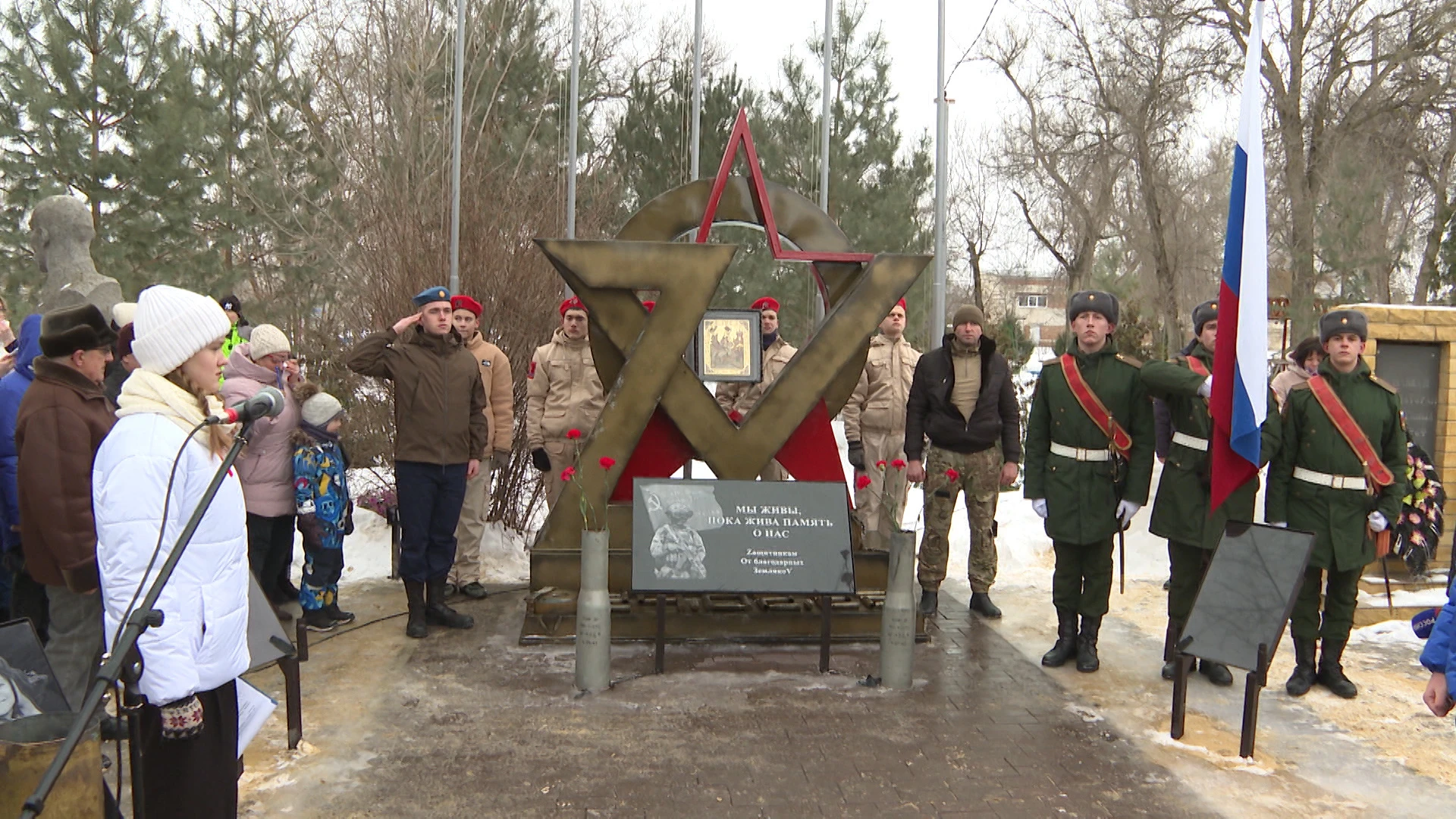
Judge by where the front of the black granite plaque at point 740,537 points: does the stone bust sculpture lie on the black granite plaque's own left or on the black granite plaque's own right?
on the black granite plaque's own right

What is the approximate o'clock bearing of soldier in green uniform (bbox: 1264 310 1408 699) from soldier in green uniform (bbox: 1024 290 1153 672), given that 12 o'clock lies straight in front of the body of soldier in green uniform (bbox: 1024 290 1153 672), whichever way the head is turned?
soldier in green uniform (bbox: 1264 310 1408 699) is roughly at 9 o'clock from soldier in green uniform (bbox: 1024 290 1153 672).

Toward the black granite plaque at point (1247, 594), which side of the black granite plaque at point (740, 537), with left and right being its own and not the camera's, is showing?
left

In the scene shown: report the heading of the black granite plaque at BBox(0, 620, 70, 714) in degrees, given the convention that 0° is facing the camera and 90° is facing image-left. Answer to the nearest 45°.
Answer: approximately 315°

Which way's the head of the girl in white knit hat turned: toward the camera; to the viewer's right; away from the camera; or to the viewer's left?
to the viewer's right

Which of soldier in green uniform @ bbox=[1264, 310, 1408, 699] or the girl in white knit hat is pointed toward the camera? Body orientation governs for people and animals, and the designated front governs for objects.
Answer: the soldier in green uniform

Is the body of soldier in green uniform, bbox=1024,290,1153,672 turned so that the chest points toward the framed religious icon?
no

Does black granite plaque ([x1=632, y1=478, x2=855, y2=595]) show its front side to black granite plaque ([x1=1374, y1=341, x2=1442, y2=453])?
no

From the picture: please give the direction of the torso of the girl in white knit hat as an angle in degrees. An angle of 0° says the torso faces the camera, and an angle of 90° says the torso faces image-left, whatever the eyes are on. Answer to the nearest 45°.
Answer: approximately 270°

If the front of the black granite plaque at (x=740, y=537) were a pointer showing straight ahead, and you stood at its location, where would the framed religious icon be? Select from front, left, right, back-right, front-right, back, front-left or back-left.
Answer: back

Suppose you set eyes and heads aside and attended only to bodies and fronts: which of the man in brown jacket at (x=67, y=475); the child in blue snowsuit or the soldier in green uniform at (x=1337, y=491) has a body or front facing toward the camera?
the soldier in green uniform

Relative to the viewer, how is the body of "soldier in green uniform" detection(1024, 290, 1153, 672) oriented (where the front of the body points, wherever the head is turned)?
toward the camera

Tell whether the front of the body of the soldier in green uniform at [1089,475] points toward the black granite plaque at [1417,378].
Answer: no

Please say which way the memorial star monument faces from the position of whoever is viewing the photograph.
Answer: facing the viewer

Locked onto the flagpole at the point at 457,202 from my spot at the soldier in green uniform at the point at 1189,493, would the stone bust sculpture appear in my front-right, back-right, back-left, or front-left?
front-left

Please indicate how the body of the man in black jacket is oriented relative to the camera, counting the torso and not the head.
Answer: toward the camera

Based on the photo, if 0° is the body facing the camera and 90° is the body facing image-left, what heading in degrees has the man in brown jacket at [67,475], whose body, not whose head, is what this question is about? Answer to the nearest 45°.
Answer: approximately 270°

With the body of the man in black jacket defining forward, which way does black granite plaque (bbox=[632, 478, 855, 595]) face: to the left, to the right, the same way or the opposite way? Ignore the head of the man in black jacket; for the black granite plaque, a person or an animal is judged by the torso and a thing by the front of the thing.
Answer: the same way
